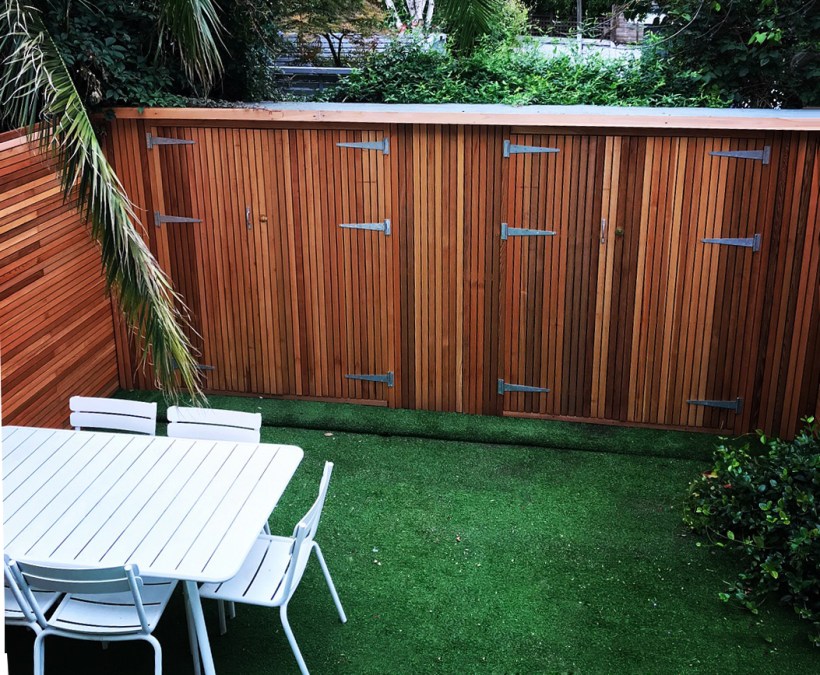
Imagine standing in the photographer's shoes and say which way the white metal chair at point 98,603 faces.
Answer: facing away from the viewer and to the right of the viewer

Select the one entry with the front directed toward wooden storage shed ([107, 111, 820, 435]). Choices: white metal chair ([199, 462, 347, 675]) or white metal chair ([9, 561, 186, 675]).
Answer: white metal chair ([9, 561, 186, 675])

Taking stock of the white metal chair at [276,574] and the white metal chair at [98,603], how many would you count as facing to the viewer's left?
1

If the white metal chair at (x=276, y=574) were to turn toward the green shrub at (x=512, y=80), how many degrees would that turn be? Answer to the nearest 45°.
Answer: approximately 135° to its right

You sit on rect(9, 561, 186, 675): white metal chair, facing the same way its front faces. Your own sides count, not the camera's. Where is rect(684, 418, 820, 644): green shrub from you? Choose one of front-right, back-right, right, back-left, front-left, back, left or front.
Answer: front-right

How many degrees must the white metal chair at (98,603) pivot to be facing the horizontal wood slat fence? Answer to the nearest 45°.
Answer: approximately 45° to its left

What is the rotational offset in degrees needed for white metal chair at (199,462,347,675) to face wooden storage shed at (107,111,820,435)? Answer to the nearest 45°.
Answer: approximately 135° to its right

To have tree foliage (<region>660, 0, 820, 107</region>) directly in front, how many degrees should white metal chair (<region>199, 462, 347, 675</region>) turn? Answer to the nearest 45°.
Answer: approximately 135° to its right

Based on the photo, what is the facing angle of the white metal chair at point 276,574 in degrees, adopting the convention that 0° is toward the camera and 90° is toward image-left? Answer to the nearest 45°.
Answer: approximately 90°

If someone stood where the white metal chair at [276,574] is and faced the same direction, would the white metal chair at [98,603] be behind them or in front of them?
in front

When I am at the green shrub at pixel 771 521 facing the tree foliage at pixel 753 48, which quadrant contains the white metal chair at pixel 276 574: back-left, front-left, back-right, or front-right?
back-left

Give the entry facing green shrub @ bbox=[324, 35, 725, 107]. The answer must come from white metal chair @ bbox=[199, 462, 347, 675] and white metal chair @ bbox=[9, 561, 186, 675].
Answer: white metal chair @ bbox=[9, 561, 186, 675]

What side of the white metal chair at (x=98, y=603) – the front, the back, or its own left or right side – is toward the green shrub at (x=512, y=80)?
front
